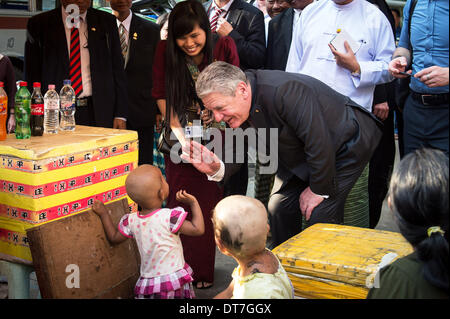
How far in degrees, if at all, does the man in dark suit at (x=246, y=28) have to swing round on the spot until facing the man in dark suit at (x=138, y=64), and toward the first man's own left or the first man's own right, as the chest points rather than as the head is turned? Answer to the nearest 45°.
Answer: approximately 45° to the first man's own right

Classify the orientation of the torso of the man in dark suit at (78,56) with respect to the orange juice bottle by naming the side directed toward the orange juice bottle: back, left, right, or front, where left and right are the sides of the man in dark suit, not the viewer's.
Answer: front

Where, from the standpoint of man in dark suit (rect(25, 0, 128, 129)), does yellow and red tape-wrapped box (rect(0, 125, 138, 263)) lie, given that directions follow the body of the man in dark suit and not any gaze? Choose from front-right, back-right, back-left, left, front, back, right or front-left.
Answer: front

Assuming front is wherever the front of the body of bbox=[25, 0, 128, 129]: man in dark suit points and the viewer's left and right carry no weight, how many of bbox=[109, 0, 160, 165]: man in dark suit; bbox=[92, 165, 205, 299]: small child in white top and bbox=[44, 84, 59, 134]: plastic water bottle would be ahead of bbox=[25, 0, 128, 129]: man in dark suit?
2

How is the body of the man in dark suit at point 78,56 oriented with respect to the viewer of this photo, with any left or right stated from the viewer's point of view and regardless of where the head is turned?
facing the viewer

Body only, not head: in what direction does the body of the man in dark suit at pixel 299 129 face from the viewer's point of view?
to the viewer's left

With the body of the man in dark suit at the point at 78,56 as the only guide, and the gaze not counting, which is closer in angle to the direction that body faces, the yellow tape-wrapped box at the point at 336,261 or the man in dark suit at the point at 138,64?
the yellow tape-wrapped box

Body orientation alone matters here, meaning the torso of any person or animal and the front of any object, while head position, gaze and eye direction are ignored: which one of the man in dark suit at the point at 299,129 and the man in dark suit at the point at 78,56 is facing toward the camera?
the man in dark suit at the point at 78,56

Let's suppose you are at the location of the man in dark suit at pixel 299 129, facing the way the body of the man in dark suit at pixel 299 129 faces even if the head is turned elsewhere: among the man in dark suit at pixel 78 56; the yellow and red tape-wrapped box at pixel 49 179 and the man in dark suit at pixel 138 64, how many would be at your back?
0

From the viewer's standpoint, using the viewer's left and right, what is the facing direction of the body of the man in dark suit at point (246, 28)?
facing the viewer and to the left of the viewer

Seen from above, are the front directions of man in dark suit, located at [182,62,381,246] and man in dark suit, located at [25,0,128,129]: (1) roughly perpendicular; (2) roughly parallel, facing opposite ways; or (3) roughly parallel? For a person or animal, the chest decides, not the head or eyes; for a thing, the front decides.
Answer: roughly perpendicular

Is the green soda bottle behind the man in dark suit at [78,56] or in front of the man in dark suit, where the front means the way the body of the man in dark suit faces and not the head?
in front

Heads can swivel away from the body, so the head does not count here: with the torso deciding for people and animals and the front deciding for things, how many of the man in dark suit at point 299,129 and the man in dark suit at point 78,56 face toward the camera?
1

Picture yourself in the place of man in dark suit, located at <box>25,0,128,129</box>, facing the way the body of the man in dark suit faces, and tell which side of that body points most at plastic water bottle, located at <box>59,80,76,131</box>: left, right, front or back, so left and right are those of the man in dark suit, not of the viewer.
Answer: front

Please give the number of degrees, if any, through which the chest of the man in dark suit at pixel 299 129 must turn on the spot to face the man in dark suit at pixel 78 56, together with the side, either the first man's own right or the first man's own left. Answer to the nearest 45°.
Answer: approximately 45° to the first man's own right
